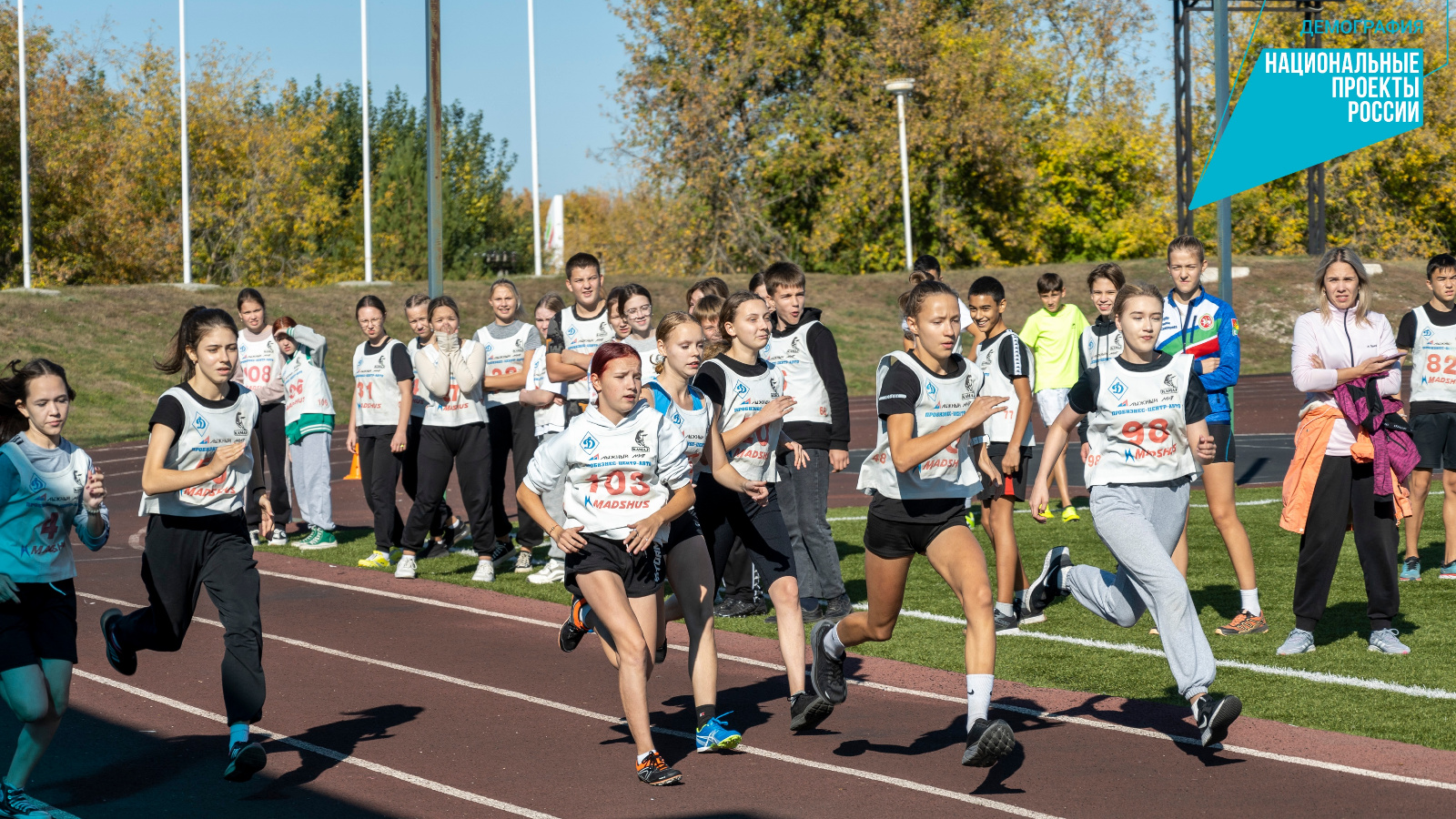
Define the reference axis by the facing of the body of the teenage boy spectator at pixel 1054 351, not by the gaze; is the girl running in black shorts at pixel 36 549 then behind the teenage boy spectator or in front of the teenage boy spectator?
in front

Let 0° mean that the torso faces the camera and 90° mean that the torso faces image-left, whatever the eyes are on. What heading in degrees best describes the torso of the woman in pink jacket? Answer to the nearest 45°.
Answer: approximately 0°

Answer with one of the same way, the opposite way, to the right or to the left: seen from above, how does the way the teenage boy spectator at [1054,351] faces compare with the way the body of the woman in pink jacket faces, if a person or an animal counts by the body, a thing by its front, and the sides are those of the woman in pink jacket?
the same way

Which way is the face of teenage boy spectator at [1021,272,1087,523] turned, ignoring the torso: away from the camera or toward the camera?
toward the camera

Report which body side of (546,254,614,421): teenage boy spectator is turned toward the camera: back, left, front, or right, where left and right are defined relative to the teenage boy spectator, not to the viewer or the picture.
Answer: front

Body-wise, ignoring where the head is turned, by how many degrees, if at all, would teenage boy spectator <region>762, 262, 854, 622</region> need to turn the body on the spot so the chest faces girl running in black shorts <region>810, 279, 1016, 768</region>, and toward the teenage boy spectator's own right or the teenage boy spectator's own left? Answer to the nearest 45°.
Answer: approximately 45° to the teenage boy spectator's own left

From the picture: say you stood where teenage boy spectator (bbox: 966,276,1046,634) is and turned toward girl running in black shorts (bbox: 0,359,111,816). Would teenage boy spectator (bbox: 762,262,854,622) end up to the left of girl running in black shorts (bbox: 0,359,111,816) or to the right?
right

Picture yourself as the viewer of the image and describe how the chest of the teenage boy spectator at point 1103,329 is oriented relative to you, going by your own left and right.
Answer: facing the viewer

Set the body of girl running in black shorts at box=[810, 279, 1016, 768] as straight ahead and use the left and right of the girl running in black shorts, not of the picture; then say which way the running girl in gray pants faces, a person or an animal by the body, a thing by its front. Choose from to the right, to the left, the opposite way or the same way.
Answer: the same way

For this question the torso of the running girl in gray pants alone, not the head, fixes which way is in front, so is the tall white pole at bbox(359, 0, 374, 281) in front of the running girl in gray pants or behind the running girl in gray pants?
behind

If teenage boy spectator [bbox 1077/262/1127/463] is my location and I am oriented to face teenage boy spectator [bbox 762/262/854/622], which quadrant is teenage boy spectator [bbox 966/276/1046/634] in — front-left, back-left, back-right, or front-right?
front-left

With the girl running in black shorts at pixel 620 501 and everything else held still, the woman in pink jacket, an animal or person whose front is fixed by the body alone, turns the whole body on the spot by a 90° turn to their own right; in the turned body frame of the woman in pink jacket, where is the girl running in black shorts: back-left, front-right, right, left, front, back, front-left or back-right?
front-left

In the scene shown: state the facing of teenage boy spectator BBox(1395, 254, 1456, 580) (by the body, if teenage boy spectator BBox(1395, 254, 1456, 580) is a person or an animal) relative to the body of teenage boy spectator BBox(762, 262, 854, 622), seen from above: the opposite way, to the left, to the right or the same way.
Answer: the same way

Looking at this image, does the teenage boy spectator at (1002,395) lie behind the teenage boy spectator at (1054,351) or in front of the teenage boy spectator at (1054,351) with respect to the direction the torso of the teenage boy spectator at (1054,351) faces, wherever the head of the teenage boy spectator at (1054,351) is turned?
in front

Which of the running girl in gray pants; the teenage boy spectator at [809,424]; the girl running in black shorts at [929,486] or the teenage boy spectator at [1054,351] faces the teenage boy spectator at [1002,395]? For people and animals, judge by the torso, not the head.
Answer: the teenage boy spectator at [1054,351]

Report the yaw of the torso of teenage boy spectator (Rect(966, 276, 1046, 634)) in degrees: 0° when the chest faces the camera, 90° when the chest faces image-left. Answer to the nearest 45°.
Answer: approximately 45°
